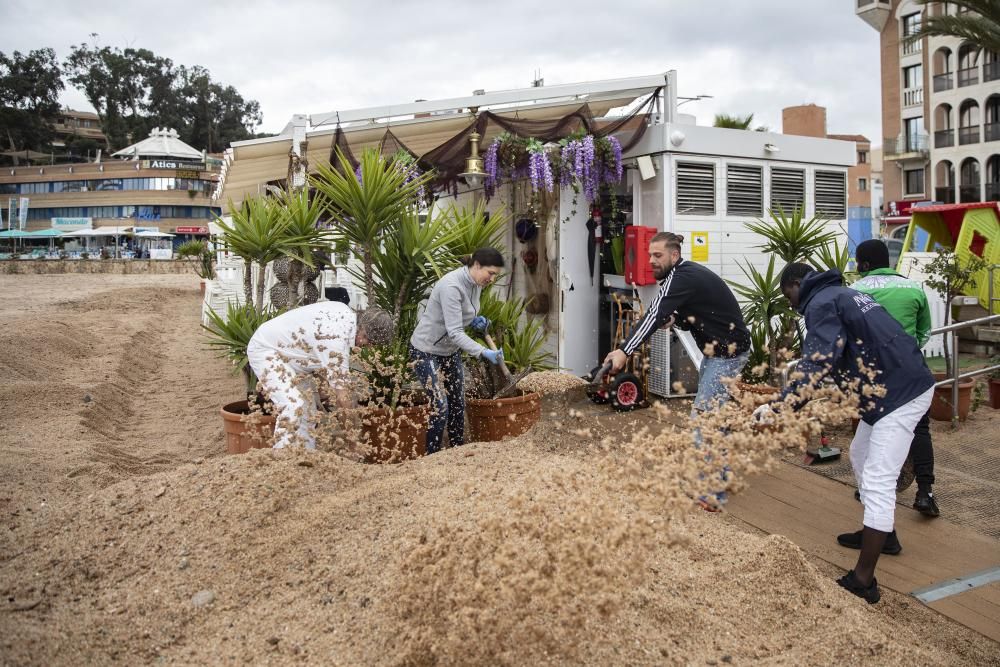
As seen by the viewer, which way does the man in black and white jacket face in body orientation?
to the viewer's left

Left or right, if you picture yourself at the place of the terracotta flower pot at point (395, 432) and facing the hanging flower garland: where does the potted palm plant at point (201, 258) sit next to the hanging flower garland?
left

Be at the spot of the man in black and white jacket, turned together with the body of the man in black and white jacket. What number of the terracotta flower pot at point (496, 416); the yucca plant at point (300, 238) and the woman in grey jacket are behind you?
0

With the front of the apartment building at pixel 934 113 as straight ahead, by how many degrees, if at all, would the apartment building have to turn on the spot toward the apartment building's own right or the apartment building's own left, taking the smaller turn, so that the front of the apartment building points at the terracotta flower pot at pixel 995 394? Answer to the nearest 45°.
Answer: approximately 45° to the apartment building's own left

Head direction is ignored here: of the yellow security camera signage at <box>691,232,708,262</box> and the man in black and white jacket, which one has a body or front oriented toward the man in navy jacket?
the yellow security camera signage

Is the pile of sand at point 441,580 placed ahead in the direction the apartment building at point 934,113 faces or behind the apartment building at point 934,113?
ahead

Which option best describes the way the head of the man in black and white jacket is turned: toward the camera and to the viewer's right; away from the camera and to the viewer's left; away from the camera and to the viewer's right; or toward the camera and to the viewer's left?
toward the camera and to the viewer's left

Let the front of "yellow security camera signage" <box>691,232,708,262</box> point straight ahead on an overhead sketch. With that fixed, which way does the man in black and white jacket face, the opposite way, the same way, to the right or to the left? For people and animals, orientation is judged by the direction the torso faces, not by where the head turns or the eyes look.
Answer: to the right

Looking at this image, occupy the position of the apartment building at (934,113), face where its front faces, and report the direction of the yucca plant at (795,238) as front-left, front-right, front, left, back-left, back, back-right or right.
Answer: front-left

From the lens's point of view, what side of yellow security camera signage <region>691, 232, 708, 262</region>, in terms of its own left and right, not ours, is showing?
front

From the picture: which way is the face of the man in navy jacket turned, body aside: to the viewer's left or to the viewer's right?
to the viewer's left

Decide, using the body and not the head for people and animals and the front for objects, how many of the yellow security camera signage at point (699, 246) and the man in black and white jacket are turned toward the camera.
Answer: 1

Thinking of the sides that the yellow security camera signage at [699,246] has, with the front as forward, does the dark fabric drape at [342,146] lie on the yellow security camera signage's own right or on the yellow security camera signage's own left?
on the yellow security camera signage's own right

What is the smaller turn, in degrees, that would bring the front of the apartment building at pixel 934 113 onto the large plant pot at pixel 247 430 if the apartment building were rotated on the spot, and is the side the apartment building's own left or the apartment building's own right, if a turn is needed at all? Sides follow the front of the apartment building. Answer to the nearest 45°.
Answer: approximately 45° to the apartment building's own left
